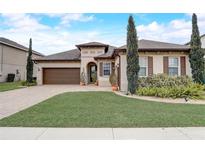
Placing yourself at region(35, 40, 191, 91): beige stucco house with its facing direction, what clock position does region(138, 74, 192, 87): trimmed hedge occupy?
The trimmed hedge is roughly at 11 o'clock from the beige stucco house.

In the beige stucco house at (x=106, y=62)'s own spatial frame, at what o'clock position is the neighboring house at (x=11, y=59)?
The neighboring house is roughly at 4 o'clock from the beige stucco house.

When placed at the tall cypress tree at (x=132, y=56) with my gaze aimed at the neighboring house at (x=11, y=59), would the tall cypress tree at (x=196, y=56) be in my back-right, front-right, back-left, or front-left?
back-right

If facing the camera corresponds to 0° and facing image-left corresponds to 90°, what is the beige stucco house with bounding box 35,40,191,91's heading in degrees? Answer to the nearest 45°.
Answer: approximately 0°

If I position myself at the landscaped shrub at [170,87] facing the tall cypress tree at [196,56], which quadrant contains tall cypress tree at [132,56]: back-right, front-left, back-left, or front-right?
back-left

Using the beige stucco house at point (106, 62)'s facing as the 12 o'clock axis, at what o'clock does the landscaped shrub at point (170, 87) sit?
The landscaped shrub is roughly at 11 o'clock from the beige stucco house.
